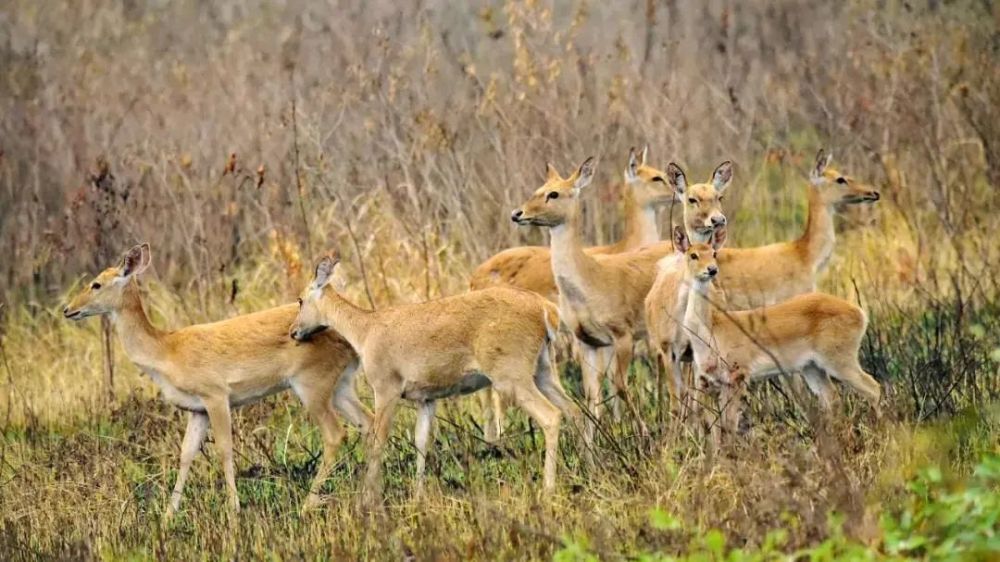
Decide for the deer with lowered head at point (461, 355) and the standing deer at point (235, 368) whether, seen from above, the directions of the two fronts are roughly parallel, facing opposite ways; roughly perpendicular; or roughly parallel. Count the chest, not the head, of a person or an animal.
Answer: roughly parallel

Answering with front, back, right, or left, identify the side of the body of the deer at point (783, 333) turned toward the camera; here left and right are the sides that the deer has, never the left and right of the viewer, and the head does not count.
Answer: left

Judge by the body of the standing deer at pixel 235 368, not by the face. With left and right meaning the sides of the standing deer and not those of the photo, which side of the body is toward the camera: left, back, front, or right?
left

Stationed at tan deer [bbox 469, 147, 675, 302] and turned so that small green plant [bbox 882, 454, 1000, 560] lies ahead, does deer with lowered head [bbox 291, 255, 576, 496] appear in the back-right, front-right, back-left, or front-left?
front-right

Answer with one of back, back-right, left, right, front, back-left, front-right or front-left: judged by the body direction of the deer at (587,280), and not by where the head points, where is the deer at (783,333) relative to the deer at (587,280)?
left

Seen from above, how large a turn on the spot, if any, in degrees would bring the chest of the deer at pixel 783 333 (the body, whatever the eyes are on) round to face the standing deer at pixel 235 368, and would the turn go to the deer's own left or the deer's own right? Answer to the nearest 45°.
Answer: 0° — it already faces it

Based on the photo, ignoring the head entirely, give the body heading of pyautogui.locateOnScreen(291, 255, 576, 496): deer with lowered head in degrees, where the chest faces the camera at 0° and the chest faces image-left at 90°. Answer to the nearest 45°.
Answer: approximately 90°

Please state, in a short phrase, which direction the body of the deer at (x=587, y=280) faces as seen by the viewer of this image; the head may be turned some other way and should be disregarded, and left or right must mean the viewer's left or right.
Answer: facing the viewer and to the left of the viewer

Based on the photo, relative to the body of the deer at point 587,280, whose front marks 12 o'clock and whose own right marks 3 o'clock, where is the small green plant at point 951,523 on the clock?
The small green plant is roughly at 10 o'clock from the deer.

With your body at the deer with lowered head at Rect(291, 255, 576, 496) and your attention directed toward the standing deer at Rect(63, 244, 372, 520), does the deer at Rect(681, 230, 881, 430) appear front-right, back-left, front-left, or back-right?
back-right
